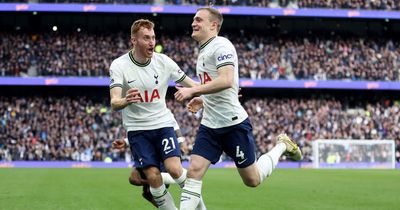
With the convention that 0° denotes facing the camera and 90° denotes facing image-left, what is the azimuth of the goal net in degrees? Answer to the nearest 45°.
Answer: approximately 0°
